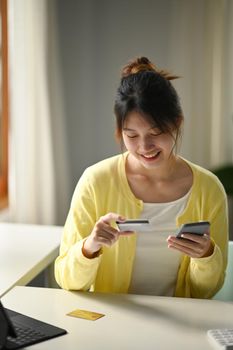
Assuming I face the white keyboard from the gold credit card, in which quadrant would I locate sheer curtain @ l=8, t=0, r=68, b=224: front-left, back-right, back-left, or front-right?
back-left

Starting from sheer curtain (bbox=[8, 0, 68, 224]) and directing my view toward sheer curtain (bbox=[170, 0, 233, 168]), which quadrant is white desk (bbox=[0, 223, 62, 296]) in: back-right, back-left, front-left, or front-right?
back-right

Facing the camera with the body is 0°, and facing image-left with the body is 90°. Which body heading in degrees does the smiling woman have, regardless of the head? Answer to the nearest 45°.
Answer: approximately 0°

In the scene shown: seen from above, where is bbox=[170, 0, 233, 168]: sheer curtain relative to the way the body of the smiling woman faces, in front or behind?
behind

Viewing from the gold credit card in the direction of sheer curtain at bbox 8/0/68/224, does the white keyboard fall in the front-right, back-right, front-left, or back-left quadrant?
back-right
